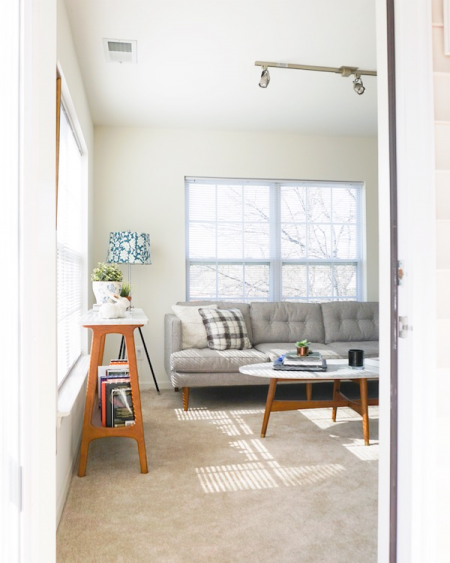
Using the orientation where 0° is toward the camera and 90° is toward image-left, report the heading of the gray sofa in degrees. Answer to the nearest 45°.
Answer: approximately 0°

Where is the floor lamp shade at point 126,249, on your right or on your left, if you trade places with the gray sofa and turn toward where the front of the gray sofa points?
on your right

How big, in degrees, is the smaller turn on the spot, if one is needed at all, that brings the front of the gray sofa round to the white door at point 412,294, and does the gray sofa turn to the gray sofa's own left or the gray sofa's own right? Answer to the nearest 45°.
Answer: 0° — it already faces it

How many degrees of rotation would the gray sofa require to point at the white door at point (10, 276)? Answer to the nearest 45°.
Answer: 0° — it already faces it

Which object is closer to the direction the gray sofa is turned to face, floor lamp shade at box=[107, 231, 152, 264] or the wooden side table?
the wooden side table

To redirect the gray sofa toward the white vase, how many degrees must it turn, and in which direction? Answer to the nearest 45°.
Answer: approximately 45° to its right

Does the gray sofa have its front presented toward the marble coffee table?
yes

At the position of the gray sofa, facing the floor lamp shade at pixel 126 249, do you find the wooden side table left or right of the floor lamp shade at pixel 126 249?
left

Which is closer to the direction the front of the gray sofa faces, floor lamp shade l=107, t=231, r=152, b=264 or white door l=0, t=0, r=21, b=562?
the white door

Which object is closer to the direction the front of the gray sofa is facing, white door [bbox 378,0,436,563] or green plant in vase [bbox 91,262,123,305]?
the white door

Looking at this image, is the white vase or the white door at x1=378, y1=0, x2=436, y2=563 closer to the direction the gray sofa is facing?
the white door

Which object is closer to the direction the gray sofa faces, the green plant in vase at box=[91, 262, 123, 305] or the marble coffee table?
the marble coffee table

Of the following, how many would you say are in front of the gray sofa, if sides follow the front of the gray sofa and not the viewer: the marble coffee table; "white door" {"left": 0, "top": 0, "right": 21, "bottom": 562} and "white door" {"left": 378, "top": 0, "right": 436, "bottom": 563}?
3
